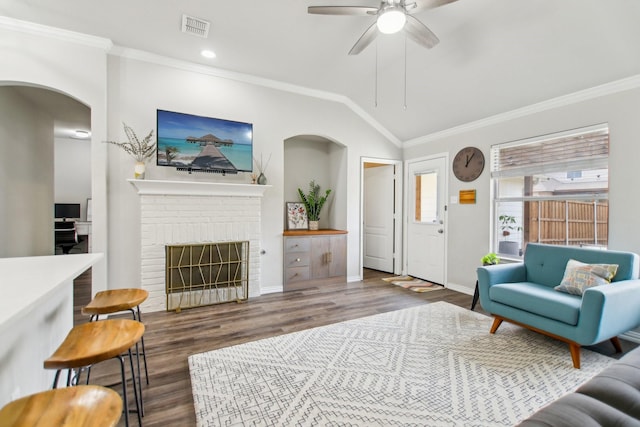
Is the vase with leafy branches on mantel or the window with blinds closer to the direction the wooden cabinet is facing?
the window with blinds

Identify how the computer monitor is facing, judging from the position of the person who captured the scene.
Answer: facing the viewer

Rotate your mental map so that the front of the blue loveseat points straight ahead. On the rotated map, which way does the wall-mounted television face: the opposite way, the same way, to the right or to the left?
to the left

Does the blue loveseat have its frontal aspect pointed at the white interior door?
no

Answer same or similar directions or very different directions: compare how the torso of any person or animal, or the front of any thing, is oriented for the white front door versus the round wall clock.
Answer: same or similar directions

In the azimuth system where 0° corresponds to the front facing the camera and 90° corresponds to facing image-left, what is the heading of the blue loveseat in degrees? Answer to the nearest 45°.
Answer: approximately 45°

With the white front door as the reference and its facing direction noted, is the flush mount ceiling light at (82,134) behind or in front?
in front

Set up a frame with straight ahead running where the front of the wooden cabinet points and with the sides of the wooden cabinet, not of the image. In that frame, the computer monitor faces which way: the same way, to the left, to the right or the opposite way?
the same way

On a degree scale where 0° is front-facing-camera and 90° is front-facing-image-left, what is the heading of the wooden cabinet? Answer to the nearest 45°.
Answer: approximately 315°

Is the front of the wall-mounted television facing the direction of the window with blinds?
no

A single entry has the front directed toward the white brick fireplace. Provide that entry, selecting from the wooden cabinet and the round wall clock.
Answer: the round wall clock

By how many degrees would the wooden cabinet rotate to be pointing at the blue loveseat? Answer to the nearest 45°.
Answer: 0° — it already faces it

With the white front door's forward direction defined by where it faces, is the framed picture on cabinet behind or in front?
in front

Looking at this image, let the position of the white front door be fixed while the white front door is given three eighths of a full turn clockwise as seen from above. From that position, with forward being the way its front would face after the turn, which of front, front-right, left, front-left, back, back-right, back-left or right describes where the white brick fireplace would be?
back-left

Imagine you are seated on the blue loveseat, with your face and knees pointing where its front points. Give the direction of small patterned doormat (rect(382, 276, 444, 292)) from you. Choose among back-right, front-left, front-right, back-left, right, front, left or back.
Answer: right

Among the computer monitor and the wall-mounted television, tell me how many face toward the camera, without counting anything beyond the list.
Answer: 2

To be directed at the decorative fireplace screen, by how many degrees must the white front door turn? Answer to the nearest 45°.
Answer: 0° — it already faces it

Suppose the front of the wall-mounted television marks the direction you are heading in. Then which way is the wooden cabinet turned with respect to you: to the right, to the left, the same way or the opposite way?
the same way

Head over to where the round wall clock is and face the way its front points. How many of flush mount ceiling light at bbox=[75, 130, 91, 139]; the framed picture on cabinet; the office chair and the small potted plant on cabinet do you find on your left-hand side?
0

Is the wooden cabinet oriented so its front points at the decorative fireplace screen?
no

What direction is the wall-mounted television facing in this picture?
toward the camera
